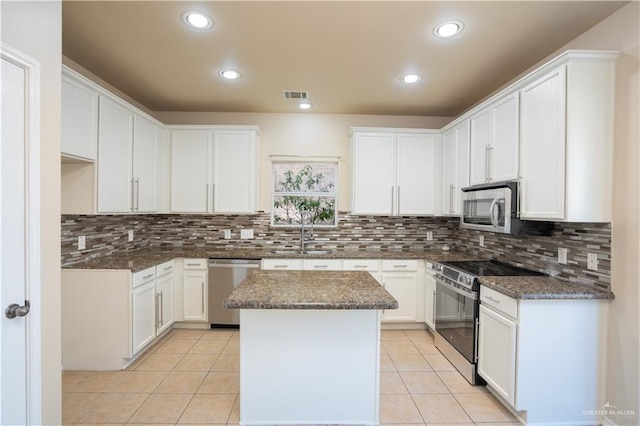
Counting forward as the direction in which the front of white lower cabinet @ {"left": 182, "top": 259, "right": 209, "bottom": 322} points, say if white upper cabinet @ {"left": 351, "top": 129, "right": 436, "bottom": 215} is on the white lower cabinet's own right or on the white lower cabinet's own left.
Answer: on the white lower cabinet's own left

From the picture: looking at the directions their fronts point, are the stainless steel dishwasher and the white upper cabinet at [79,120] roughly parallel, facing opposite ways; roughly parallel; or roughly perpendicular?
roughly perpendicular

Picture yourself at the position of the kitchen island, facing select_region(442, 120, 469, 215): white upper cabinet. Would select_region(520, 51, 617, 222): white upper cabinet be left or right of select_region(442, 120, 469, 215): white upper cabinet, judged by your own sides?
right

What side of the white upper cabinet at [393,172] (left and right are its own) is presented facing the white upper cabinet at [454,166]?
left

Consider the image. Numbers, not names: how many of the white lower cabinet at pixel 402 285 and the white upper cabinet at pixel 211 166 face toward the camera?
2

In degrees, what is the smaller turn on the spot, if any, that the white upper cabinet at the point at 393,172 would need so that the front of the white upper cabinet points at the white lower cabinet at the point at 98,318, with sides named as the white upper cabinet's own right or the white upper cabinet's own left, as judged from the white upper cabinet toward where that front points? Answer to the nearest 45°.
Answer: approximately 45° to the white upper cabinet's own right

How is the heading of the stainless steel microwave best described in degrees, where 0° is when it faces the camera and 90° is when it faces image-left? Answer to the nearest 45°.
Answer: approximately 45°

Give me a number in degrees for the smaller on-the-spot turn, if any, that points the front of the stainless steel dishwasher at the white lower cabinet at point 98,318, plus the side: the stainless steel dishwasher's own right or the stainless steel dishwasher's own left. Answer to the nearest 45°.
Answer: approximately 45° to the stainless steel dishwasher's own right

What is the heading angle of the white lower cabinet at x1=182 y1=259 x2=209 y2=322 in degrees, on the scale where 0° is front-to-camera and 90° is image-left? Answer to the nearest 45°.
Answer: approximately 0°

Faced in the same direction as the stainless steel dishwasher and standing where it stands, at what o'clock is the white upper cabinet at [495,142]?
The white upper cabinet is roughly at 10 o'clock from the stainless steel dishwasher.

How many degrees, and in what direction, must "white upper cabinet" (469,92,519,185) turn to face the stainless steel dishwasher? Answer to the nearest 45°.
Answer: approximately 45° to its right

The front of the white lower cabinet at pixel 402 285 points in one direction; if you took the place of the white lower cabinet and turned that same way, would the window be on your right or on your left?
on your right

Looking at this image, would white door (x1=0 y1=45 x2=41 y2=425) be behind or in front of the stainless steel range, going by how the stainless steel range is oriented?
in front
